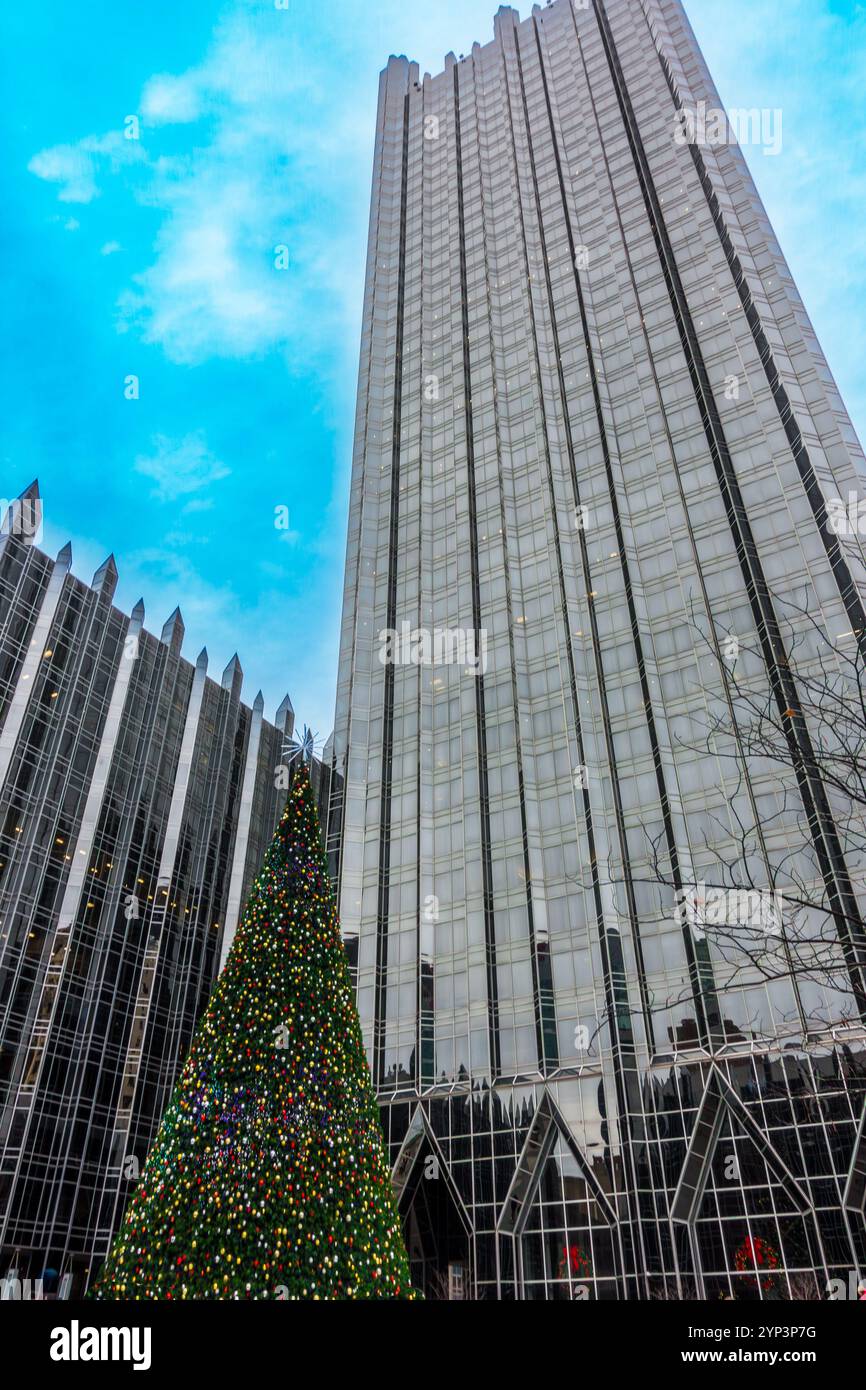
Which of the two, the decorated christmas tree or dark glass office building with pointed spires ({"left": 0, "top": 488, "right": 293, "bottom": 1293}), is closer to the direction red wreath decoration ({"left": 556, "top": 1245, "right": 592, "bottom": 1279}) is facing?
the decorated christmas tree

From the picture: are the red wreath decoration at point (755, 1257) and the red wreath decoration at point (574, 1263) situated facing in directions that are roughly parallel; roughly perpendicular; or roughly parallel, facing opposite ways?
roughly parallel

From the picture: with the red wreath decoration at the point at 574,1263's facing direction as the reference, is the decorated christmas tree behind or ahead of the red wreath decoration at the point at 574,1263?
ahead

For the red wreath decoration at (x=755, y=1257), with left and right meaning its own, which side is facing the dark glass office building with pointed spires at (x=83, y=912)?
right

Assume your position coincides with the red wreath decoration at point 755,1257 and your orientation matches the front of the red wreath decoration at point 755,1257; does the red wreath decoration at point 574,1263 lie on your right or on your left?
on your right

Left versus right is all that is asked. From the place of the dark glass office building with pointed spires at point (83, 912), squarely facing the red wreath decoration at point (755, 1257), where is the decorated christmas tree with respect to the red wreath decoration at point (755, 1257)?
right

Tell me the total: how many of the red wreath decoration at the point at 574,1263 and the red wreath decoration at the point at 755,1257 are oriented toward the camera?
2

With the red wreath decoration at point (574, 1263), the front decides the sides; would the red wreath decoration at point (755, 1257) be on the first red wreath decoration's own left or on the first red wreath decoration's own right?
on the first red wreath decoration's own left

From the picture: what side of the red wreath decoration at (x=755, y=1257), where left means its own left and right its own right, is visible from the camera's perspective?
front

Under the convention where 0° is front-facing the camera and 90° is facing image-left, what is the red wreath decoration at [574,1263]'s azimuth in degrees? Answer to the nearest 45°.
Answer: approximately 0°

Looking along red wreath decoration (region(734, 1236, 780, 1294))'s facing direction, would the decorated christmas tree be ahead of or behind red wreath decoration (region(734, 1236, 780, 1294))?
ahead

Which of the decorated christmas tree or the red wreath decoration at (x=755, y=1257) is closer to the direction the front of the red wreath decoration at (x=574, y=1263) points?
the decorated christmas tree
